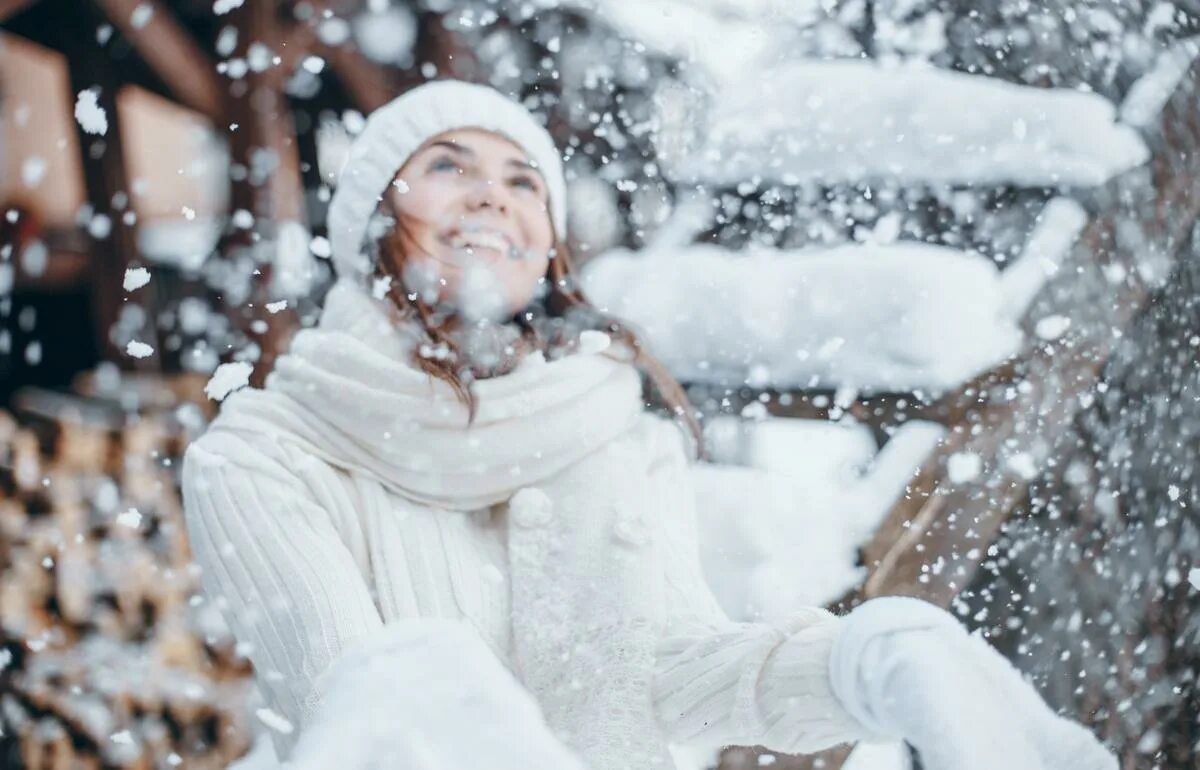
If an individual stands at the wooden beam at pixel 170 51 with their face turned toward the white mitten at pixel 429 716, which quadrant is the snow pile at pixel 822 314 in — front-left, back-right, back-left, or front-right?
front-left

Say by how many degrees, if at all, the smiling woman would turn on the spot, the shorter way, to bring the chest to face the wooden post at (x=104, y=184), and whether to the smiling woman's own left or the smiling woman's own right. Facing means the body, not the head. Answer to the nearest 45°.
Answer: approximately 180°

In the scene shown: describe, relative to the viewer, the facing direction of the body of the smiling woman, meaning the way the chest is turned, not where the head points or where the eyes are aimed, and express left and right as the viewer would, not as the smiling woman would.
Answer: facing the viewer and to the right of the viewer

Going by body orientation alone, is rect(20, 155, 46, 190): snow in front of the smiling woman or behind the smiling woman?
behind
